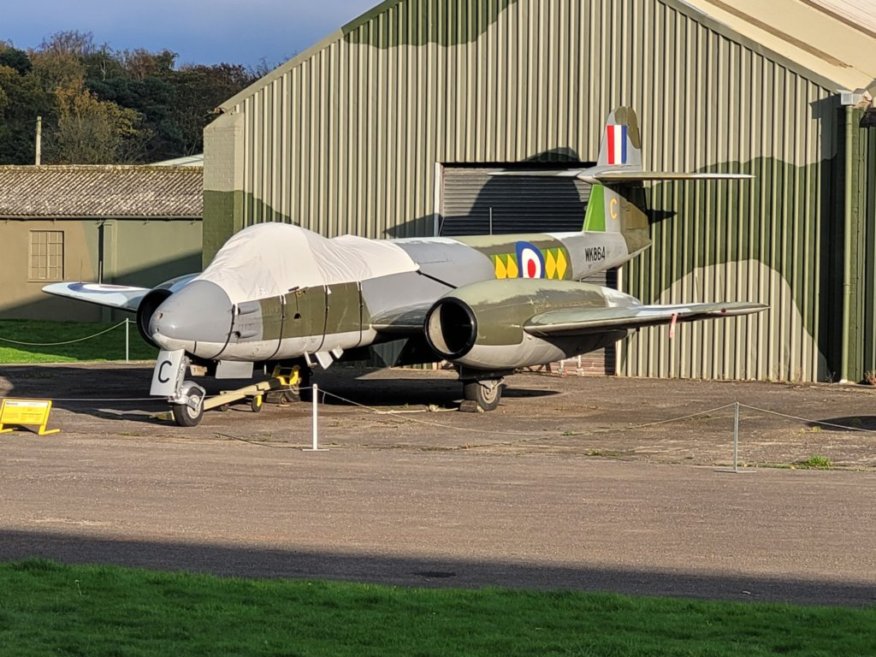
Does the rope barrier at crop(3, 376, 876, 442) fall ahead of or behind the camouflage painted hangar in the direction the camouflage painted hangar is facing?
ahead

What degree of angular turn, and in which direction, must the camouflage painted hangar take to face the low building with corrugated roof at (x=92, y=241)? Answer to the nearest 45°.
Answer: approximately 135° to its right

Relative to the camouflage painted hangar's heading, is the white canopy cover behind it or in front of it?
in front

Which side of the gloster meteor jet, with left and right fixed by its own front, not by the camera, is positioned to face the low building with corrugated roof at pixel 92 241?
right

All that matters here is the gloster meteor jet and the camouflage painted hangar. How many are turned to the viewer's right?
0

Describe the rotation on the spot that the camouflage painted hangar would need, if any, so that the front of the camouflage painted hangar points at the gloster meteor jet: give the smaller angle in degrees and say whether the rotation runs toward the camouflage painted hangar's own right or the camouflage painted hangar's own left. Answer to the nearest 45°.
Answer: approximately 45° to the camouflage painted hangar's own right

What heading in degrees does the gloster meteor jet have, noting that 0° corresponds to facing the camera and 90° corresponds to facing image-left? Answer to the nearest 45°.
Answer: approximately 45°

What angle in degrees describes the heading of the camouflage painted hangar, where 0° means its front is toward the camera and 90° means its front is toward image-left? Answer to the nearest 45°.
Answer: approximately 0°
